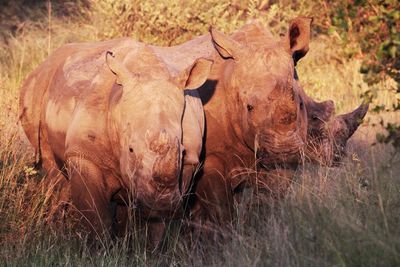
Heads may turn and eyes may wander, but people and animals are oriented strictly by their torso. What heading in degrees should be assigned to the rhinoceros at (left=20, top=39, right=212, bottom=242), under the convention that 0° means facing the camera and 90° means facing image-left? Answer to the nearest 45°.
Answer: approximately 315°

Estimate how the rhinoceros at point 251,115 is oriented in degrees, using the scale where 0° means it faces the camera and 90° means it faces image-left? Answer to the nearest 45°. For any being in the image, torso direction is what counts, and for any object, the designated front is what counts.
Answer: approximately 315°

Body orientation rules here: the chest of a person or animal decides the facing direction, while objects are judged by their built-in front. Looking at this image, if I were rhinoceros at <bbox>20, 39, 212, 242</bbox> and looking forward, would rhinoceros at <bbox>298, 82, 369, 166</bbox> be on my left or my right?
on my left

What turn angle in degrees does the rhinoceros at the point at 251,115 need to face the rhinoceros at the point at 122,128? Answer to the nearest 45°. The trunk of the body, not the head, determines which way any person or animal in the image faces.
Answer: approximately 90° to its right

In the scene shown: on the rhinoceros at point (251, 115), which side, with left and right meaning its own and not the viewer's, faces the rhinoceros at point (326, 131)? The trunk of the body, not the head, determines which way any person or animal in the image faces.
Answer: left
